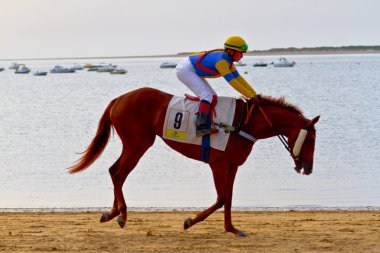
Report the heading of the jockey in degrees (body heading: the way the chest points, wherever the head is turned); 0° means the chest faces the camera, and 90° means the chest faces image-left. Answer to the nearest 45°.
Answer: approximately 270°

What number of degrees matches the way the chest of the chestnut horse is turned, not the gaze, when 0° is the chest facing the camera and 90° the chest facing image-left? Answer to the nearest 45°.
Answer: approximately 270°
